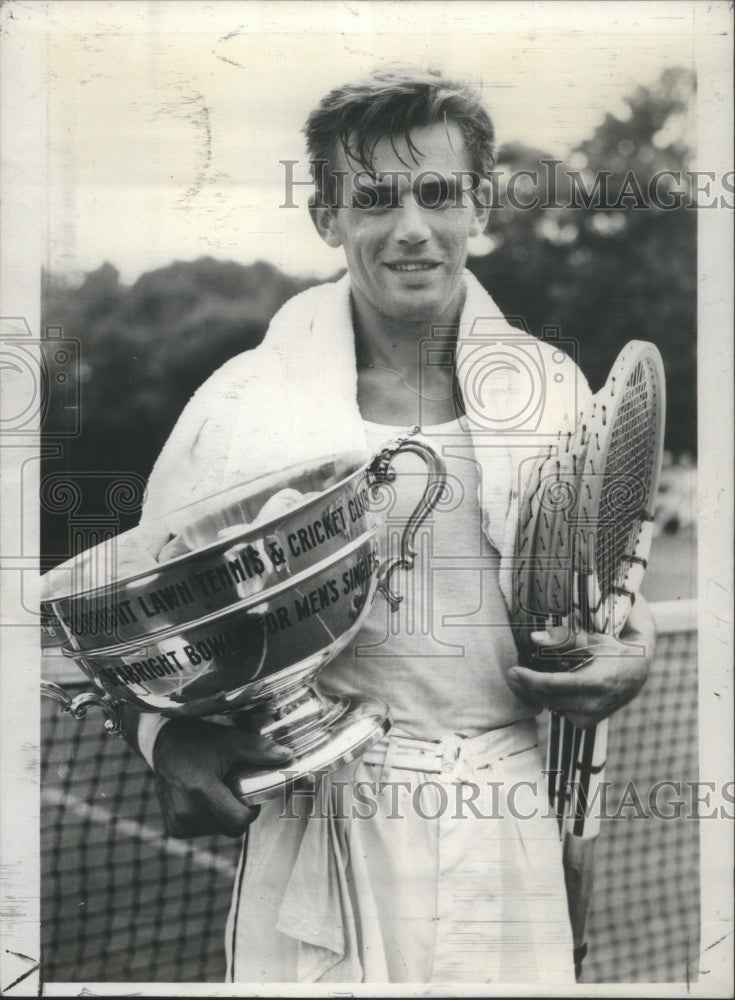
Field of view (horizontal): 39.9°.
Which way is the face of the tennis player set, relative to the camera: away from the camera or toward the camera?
toward the camera

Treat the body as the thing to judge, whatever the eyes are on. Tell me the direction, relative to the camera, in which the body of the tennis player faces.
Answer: toward the camera
